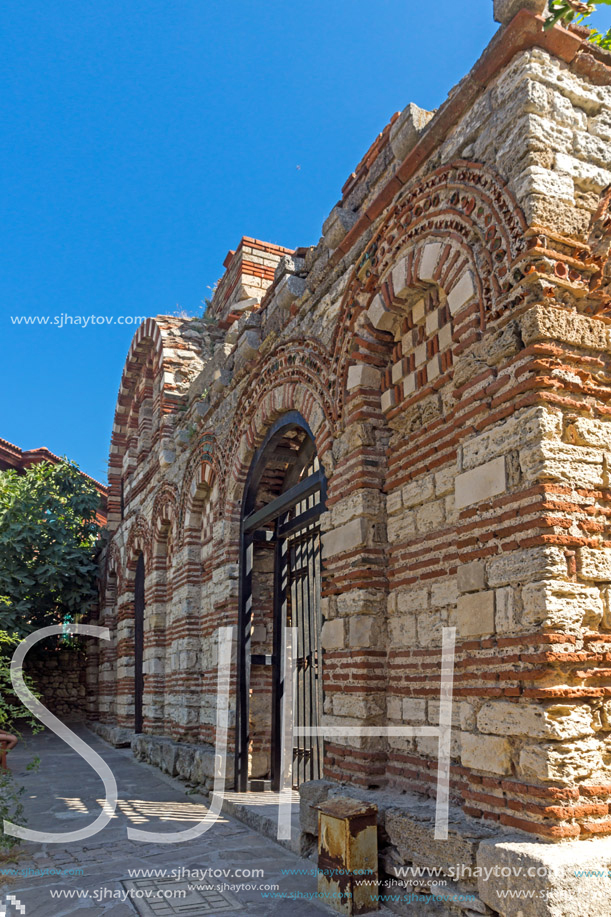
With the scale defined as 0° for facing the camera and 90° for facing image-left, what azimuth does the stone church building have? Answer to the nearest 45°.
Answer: approximately 45°

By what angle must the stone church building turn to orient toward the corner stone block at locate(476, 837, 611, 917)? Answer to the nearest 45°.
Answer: approximately 45° to its left
